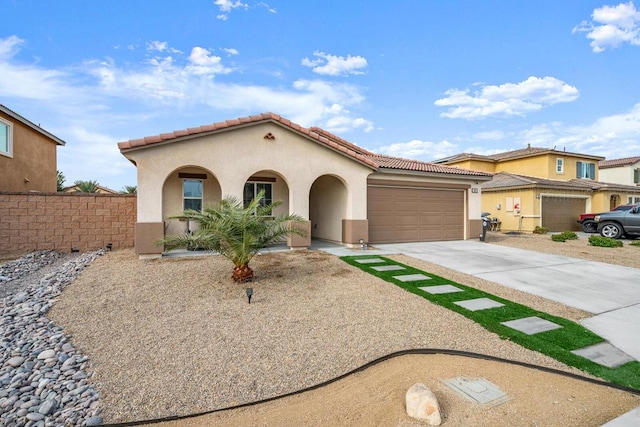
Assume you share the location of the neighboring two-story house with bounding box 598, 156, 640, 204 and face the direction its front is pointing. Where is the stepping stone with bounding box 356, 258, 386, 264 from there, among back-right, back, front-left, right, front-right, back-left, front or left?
front-right

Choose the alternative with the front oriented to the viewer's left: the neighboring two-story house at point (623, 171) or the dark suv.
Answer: the dark suv

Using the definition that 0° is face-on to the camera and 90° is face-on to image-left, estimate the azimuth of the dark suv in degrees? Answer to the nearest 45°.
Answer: approximately 90°

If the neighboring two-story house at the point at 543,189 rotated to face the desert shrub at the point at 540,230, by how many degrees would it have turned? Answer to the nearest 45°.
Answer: approximately 45° to its right

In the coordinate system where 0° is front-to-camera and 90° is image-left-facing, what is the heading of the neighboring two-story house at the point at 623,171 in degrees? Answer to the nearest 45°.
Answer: approximately 315°

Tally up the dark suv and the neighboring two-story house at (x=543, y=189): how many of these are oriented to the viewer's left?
1

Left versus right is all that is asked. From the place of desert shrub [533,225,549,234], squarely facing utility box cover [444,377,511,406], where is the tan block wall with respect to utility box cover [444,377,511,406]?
right

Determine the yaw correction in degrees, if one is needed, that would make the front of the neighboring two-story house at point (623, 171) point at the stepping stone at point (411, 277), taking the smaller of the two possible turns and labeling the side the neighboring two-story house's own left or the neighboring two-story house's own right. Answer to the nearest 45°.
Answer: approximately 45° to the neighboring two-story house's own right

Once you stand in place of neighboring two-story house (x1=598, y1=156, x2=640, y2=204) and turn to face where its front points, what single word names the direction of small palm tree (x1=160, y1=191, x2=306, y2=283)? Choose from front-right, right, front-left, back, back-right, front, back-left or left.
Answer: front-right

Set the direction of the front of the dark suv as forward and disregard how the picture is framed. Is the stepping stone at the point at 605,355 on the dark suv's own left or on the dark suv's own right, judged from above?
on the dark suv's own left

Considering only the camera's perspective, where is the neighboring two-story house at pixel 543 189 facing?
facing the viewer and to the right of the viewer

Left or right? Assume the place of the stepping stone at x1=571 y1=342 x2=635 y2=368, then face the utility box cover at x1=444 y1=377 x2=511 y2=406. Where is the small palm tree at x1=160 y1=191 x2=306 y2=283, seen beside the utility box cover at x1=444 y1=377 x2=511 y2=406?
right

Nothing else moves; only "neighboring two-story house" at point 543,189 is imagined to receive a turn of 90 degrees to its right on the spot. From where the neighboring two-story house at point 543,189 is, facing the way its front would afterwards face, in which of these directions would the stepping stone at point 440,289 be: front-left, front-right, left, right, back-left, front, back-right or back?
front-left

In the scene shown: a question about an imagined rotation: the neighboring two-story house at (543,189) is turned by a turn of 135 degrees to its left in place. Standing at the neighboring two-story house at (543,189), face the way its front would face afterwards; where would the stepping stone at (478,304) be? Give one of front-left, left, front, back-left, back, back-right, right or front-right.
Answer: back
